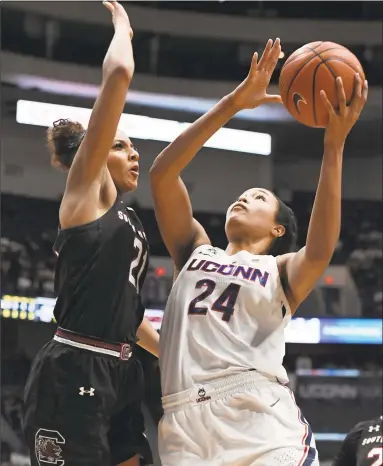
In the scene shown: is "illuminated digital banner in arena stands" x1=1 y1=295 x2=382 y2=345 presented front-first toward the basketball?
yes

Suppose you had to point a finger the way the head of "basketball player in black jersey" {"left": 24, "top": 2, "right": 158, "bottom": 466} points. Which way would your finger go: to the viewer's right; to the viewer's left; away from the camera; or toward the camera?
to the viewer's right

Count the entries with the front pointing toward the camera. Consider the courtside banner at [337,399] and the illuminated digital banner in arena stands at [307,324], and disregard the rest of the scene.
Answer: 2

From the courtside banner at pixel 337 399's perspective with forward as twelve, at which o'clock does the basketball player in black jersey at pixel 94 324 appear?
The basketball player in black jersey is roughly at 12 o'clock from the courtside banner.

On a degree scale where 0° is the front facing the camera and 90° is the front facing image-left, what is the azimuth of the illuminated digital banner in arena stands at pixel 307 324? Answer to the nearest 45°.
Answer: approximately 0°

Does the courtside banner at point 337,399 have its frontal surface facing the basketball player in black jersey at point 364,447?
yes

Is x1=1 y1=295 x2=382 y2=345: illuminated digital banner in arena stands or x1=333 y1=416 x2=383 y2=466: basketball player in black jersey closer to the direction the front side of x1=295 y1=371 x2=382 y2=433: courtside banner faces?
the basketball player in black jersey

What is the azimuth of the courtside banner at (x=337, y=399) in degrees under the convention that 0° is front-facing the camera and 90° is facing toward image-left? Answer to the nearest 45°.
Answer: approximately 0°

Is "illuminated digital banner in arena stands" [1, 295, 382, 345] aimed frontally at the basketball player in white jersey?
yes

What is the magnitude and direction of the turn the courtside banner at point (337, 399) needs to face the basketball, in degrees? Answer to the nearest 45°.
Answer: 0° — it already faces it
